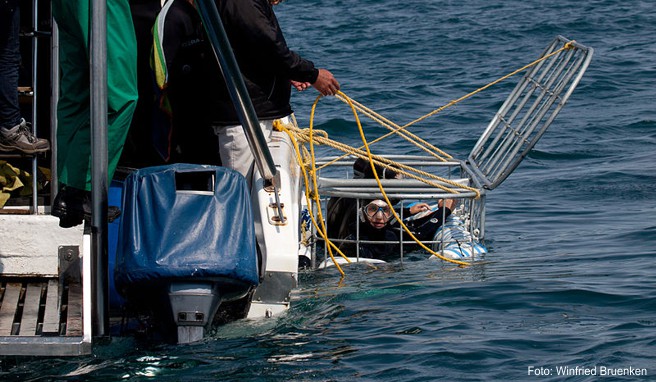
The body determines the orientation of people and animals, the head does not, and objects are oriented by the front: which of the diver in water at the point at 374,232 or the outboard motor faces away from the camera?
the outboard motor

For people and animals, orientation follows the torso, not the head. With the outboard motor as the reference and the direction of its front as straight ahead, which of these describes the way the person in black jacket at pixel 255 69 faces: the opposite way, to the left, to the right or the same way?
to the right

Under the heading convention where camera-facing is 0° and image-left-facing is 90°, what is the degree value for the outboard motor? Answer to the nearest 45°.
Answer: approximately 180°

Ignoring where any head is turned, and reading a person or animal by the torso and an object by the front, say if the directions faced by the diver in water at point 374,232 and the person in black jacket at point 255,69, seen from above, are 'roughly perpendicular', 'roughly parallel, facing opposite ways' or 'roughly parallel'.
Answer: roughly perpendicular

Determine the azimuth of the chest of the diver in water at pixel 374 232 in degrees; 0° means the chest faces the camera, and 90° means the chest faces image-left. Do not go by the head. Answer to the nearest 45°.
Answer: approximately 0°

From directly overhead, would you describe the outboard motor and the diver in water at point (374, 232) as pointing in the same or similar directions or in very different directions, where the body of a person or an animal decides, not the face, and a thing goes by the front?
very different directions

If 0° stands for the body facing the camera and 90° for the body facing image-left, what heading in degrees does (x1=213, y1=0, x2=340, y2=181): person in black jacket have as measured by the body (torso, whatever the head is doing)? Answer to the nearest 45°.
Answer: approximately 270°

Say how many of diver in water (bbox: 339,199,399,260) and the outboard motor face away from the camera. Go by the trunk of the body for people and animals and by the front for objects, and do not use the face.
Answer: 1
